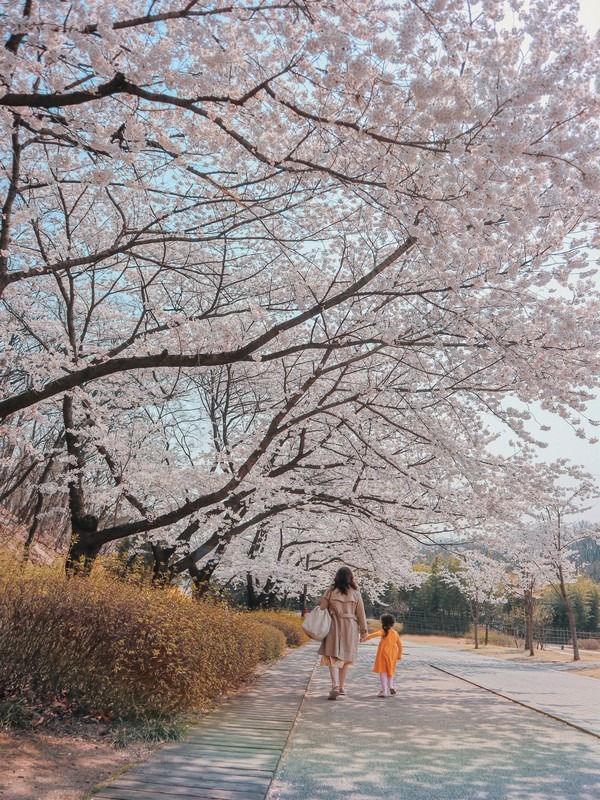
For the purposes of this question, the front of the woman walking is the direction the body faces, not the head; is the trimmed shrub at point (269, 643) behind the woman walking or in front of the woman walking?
in front

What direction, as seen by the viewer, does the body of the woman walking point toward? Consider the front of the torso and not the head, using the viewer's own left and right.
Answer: facing away from the viewer

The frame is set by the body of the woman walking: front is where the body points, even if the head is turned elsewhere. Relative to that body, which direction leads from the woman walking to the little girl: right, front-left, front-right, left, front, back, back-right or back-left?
front-right
